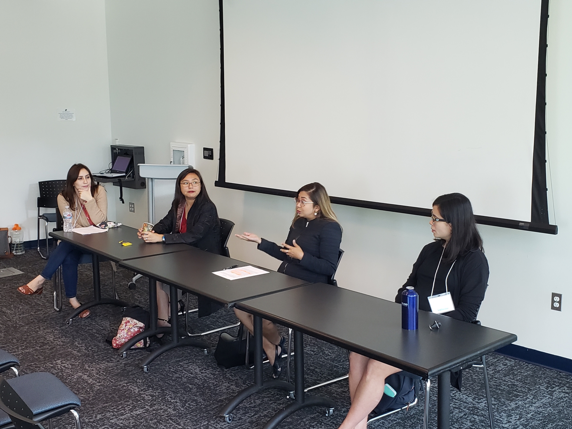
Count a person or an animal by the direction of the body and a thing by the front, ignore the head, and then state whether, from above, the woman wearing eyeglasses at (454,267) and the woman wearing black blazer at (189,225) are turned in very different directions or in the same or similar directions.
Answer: same or similar directions

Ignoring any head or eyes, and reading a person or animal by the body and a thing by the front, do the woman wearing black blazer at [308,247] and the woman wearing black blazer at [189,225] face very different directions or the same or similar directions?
same or similar directions

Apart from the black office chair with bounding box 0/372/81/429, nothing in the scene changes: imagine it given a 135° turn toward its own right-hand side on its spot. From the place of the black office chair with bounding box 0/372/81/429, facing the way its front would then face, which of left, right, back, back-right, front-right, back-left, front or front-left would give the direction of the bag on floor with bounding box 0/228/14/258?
back

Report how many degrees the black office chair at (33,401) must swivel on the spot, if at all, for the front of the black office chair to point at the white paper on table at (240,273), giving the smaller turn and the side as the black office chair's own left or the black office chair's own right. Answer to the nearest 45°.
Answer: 0° — it already faces it

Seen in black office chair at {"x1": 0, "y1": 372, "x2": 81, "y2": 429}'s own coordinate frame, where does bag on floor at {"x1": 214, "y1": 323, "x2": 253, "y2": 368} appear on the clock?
The bag on floor is roughly at 12 o'clock from the black office chair.

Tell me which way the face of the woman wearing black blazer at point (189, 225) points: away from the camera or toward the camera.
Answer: toward the camera

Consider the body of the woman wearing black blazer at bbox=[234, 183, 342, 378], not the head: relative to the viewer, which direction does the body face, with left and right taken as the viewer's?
facing the viewer and to the left of the viewer

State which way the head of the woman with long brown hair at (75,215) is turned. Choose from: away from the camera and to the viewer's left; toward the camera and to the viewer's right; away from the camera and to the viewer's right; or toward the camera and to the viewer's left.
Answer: toward the camera and to the viewer's right

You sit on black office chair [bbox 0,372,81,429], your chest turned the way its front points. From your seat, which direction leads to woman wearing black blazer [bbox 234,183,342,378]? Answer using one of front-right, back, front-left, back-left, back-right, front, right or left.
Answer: front

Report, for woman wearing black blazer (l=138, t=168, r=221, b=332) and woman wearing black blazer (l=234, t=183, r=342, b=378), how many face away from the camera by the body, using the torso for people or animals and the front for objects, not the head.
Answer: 0

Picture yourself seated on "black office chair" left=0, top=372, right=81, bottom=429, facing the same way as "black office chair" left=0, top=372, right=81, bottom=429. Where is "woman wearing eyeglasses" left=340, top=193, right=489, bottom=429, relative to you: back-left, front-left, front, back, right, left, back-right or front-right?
front-right

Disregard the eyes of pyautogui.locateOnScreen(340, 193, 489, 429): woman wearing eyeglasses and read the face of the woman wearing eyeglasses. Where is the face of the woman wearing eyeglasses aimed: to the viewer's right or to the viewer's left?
to the viewer's left

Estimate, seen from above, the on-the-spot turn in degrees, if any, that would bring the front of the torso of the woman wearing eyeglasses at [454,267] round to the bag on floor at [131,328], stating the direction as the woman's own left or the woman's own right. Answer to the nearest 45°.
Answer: approximately 45° to the woman's own right

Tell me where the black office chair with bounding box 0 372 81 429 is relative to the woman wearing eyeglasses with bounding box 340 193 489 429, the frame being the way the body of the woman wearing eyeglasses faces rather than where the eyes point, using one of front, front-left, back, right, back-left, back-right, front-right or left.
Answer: front

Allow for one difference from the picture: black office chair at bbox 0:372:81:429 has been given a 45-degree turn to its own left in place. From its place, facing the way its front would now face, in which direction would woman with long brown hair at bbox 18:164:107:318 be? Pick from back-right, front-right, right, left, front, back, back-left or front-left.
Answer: front

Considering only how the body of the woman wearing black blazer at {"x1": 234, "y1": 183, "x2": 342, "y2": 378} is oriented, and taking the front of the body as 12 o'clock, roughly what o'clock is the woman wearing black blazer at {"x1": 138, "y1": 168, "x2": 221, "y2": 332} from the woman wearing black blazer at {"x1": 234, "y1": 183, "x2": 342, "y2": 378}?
the woman wearing black blazer at {"x1": 138, "y1": 168, "x2": 221, "y2": 332} is roughly at 3 o'clock from the woman wearing black blazer at {"x1": 234, "y1": 183, "x2": 342, "y2": 378}.

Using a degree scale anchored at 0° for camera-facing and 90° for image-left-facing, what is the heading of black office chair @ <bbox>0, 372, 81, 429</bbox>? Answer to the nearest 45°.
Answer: approximately 225°

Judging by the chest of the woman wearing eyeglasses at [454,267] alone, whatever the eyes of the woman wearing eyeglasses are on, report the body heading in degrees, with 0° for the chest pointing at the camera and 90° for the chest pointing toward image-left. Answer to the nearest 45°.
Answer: approximately 45°

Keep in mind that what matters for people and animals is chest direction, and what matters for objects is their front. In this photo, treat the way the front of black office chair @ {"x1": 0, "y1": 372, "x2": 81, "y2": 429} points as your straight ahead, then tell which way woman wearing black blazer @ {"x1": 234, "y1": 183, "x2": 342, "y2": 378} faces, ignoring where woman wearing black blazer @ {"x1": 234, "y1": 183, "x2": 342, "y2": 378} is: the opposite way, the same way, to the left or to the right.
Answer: the opposite way

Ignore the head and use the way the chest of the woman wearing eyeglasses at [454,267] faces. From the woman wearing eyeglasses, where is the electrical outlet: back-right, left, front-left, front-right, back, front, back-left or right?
back
